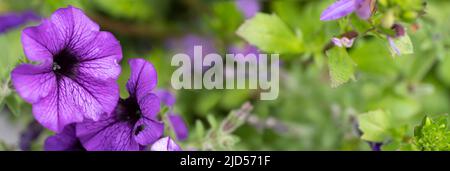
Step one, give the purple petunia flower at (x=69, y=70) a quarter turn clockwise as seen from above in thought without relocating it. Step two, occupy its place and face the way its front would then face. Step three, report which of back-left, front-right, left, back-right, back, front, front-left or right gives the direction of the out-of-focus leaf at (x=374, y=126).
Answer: back

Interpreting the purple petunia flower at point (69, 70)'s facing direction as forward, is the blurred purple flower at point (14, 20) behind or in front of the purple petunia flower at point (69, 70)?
behind

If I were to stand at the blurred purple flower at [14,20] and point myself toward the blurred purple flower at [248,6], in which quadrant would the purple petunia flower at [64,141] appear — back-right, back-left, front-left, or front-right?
front-right

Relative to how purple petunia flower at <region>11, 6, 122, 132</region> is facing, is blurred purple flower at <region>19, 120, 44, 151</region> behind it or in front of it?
behind

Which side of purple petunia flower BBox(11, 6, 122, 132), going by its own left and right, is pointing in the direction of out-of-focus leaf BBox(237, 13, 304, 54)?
left

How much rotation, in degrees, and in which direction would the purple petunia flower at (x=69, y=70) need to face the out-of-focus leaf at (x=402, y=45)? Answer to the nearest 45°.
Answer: approximately 90° to its left

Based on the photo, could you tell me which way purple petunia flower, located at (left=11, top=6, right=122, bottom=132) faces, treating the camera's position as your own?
facing the viewer
